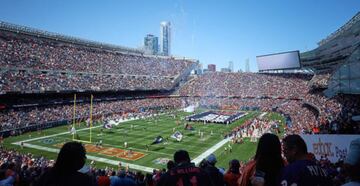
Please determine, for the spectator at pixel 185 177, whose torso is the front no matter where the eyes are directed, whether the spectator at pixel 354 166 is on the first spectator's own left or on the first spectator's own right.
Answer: on the first spectator's own right

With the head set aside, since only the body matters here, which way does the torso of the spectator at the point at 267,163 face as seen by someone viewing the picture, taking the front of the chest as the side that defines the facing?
away from the camera

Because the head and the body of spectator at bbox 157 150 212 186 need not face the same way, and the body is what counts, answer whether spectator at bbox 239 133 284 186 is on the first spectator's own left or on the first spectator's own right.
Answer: on the first spectator's own right

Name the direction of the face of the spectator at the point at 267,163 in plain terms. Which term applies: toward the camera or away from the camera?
away from the camera

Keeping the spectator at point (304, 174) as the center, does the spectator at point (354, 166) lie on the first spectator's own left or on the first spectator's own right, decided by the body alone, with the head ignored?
on the first spectator's own right

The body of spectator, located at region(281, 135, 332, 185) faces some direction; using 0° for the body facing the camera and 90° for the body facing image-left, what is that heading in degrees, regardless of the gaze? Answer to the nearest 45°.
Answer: approximately 135°

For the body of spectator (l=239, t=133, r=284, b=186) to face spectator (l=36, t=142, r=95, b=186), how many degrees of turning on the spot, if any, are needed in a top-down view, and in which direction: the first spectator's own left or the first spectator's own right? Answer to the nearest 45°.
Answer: approximately 135° to the first spectator's own left

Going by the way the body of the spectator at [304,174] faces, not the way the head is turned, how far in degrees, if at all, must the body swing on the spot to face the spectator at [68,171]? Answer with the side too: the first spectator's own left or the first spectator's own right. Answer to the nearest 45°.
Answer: approximately 90° to the first spectator's own left

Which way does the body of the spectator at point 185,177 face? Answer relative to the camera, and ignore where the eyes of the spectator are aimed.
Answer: away from the camera

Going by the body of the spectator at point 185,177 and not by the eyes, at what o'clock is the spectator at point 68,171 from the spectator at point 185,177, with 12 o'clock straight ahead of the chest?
the spectator at point 68,171 is roughly at 9 o'clock from the spectator at point 185,177.
